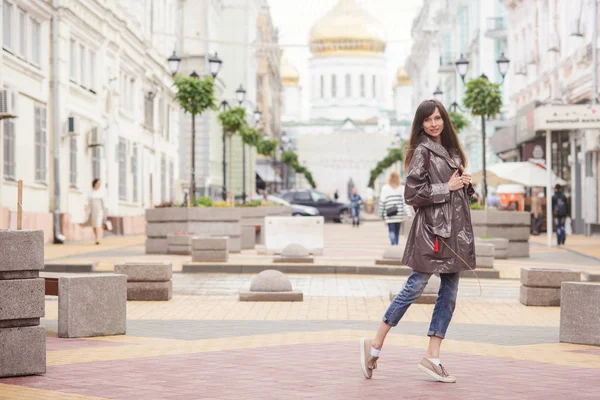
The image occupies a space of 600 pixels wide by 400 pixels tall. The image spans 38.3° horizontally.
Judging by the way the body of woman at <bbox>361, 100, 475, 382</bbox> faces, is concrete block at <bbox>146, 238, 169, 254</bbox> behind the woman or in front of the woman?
behind

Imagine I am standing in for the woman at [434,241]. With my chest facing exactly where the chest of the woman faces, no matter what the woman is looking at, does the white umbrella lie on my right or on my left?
on my left

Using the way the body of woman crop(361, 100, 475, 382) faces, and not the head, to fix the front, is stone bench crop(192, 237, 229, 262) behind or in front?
behind

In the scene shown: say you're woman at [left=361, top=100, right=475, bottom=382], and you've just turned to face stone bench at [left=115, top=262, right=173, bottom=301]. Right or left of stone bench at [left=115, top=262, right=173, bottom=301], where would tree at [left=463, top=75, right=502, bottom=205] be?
right
